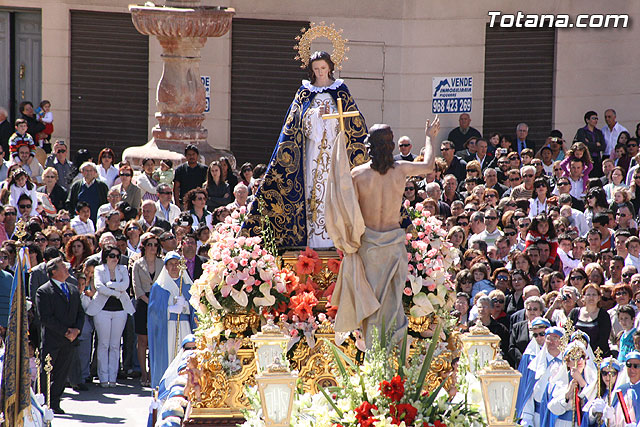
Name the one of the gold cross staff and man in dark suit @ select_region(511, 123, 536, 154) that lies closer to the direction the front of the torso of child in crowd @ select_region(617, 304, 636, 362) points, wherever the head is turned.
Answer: the gold cross staff

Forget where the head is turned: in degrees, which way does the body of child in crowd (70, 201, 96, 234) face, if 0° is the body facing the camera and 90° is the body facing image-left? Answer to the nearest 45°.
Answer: approximately 315°

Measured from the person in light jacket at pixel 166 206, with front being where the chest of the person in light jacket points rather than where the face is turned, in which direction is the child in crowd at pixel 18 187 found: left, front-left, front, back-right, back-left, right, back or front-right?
back-right

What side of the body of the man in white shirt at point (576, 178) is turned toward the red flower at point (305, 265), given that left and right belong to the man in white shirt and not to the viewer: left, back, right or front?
front

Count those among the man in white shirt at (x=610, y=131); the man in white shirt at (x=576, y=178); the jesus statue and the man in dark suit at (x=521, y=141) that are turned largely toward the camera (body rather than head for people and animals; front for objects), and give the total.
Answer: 3

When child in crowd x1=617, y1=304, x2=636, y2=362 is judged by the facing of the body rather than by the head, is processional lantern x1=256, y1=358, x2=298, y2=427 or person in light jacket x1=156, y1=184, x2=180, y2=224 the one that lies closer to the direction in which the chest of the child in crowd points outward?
the processional lantern

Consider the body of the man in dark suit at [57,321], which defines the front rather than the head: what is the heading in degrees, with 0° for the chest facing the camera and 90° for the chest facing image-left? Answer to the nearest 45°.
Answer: approximately 315°

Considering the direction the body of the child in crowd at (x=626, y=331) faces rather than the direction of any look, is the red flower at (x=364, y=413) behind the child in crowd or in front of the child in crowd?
in front

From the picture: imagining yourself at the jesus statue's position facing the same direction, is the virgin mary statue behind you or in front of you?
in front

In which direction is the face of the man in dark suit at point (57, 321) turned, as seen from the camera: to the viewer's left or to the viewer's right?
to the viewer's right

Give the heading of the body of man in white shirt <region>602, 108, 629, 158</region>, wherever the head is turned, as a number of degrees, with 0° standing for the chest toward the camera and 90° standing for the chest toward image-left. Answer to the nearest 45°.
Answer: approximately 0°
